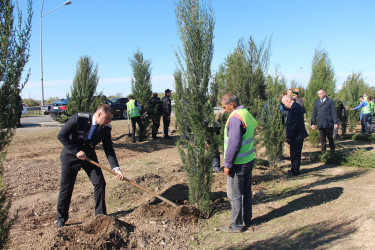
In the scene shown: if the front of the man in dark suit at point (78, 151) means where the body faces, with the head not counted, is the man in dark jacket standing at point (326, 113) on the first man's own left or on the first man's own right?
on the first man's own left

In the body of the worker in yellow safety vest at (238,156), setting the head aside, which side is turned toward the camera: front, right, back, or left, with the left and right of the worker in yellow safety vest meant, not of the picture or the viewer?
left

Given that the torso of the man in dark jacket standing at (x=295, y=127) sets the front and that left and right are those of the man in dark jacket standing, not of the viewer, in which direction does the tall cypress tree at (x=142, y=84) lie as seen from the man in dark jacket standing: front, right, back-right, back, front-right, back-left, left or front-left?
front-right

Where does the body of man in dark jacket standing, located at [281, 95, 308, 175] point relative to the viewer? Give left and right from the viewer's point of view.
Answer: facing to the left of the viewer

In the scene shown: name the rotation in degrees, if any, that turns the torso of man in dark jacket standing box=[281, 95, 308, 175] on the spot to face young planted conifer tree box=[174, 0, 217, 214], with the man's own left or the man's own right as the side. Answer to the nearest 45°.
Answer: approximately 45° to the man's own left

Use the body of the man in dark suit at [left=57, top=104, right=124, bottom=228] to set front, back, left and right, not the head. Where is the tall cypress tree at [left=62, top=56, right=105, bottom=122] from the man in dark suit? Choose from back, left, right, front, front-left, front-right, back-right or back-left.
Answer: back-left

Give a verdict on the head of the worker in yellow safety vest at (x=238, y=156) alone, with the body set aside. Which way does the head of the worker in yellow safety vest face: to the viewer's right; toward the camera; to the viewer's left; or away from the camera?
to the viewer's left

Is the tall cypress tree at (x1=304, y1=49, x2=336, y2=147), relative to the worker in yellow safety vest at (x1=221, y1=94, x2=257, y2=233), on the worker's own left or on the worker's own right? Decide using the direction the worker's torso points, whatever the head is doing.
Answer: on the worker's own right

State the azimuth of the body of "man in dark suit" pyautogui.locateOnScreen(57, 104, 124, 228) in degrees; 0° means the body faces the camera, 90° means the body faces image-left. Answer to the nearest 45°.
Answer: approximately 315°
